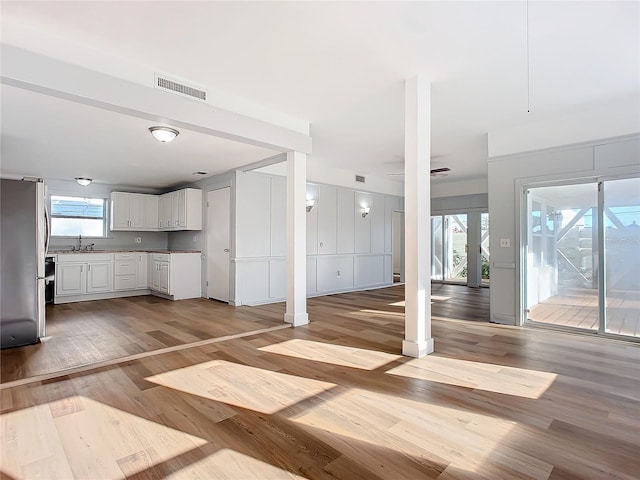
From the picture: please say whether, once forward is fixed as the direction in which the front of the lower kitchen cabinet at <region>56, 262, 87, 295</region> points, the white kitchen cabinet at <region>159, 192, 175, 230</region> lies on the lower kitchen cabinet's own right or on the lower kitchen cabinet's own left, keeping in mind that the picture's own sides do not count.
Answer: on the lower kitchen cabinet's own left

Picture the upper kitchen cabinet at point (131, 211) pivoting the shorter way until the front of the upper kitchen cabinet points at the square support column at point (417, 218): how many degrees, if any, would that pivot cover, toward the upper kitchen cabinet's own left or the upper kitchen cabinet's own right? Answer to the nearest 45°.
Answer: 0° — it already faces it

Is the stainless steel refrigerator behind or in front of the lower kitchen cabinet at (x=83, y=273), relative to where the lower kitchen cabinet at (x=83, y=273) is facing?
in front

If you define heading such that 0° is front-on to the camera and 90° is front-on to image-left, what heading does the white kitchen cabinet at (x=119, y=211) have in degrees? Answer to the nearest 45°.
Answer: approximately 0°

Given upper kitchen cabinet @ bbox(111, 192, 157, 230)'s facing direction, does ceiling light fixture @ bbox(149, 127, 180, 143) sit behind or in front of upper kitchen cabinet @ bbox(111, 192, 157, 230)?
in front

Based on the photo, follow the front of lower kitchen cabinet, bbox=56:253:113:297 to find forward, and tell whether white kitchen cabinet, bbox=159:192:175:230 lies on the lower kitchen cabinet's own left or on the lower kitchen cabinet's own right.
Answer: on the lower kitchen cabinet's own left

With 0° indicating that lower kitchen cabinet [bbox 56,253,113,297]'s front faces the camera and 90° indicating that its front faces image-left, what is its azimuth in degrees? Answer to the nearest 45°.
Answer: approximately 0°
